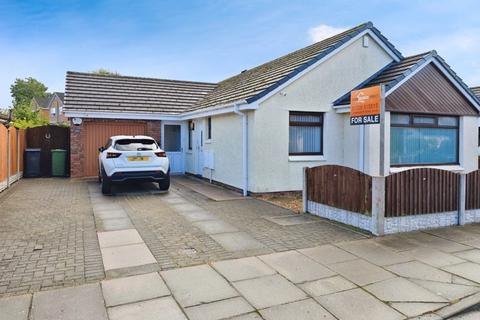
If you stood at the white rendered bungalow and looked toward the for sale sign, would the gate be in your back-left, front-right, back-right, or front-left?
back-right

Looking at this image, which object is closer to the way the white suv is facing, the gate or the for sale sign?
the gate

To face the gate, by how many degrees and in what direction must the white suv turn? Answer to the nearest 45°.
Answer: approximately 45° to its left

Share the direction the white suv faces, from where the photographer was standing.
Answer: facing away from the viewer

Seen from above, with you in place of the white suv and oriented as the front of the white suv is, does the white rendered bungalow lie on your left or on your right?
on your right

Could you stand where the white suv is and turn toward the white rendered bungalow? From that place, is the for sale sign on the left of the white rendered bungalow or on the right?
right

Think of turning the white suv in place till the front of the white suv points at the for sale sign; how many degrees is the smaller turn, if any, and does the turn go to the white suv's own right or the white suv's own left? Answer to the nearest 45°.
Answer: approximately 135° to the white suv's own right
